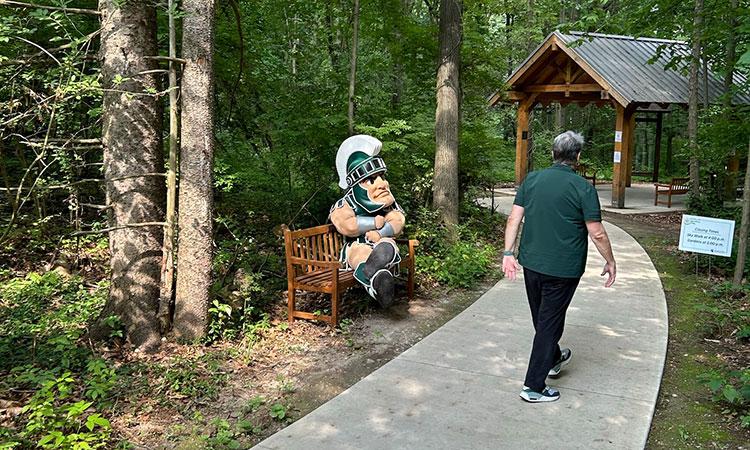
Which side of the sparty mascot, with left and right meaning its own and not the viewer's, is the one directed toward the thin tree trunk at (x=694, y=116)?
left

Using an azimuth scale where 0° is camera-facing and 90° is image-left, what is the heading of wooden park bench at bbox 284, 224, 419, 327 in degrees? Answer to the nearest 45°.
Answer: approximately 315°

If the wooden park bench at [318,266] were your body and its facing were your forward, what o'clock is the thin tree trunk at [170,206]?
The thin tree trunk is roughly at 3 o'clock from the wooden park bench.

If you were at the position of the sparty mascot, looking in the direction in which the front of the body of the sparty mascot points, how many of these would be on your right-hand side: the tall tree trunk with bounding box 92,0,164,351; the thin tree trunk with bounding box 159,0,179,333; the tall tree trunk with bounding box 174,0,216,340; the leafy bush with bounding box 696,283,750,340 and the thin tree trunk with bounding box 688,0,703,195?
3

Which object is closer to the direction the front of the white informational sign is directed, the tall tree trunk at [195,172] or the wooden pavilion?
the tall tree trunk

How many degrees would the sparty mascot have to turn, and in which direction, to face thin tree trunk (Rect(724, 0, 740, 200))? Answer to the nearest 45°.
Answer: approximately 90° to its left
